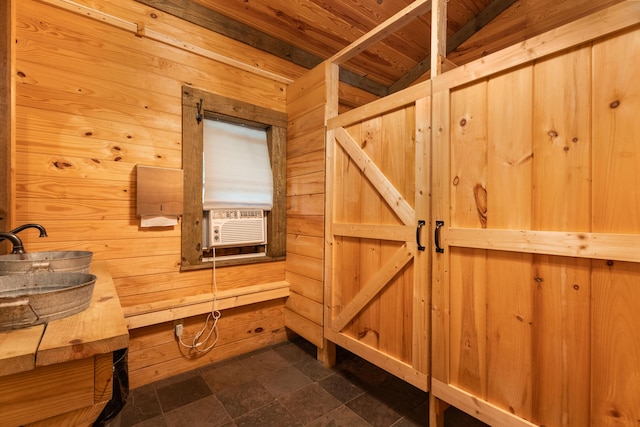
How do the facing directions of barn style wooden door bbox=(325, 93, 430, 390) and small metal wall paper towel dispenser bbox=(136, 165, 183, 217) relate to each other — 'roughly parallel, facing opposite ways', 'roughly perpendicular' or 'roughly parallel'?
roughly perpendicular

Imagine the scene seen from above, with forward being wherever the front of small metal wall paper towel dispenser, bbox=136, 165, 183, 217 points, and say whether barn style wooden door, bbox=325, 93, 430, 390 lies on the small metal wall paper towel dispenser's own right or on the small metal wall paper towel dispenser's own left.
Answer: on the small metal wall paper towel dispenser's own left

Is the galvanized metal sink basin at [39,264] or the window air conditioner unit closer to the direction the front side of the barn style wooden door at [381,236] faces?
the galvanized metal sink basin

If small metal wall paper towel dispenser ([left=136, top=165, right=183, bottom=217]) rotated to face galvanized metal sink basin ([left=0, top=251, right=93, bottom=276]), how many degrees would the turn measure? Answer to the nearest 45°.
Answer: approximately 45° to its right

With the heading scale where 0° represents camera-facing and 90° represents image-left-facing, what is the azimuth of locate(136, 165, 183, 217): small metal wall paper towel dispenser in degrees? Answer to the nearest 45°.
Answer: approximately 0°

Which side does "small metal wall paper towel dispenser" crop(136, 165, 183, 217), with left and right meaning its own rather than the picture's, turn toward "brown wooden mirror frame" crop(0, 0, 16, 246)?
right

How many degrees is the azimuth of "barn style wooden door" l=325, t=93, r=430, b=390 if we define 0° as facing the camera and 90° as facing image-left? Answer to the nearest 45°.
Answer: approximately 45°

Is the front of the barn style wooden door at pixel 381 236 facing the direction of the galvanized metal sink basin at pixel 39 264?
yes
